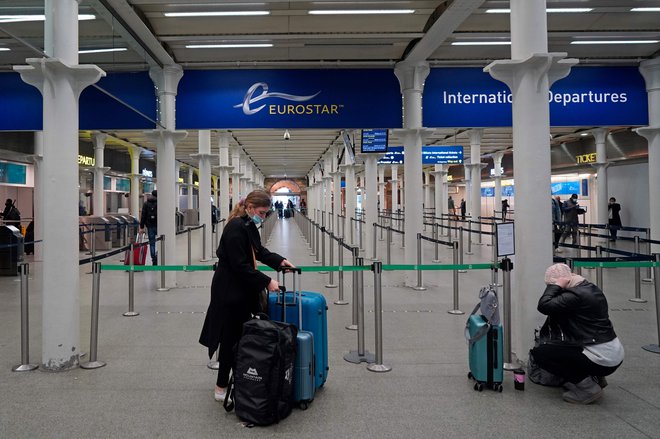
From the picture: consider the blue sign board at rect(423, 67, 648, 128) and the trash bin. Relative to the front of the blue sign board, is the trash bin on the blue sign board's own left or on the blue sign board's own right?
on the blue sign board's own right

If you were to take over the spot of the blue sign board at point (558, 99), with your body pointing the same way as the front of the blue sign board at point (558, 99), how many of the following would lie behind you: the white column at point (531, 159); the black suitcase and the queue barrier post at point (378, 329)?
0

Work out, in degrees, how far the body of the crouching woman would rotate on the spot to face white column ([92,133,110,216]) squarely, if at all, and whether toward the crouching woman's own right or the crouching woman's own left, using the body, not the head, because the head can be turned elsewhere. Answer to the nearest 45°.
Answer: approximately 45° to the crouching woman's own right

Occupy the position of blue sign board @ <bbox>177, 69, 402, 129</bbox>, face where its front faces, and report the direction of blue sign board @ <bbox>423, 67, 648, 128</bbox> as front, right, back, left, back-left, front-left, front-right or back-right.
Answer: left

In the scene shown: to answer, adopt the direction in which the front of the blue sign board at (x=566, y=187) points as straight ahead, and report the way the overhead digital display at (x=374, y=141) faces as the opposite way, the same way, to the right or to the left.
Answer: the same way

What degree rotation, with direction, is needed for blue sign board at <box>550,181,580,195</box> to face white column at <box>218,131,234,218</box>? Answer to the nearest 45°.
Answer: approximately 45° to its right

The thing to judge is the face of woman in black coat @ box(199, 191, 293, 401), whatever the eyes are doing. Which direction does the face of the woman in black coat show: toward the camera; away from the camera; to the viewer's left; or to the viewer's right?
to the viewer's right

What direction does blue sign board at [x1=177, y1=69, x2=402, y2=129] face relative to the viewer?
toward the camera

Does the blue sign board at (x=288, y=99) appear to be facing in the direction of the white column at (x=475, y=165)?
no

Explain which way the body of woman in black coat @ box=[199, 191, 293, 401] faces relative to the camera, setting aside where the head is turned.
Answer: to the viewer's right

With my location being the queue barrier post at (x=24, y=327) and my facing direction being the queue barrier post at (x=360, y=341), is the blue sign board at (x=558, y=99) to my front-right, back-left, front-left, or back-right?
front-left

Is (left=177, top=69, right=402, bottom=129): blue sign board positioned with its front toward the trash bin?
no

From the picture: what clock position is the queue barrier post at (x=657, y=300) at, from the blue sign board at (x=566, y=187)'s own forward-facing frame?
The queue barrier post is roughly at 12 o'clock from the blue sign board.

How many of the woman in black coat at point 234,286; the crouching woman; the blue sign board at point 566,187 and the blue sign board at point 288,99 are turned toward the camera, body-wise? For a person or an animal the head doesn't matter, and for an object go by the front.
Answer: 2

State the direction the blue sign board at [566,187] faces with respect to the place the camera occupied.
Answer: facing the viewer

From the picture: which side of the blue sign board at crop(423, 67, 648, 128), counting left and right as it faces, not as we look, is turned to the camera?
front

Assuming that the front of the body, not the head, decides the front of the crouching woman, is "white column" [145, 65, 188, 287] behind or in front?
in front

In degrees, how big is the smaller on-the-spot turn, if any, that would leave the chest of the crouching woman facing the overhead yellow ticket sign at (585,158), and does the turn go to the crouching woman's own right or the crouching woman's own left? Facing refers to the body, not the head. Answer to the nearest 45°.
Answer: approximately 90° to the crouching woman's own right
